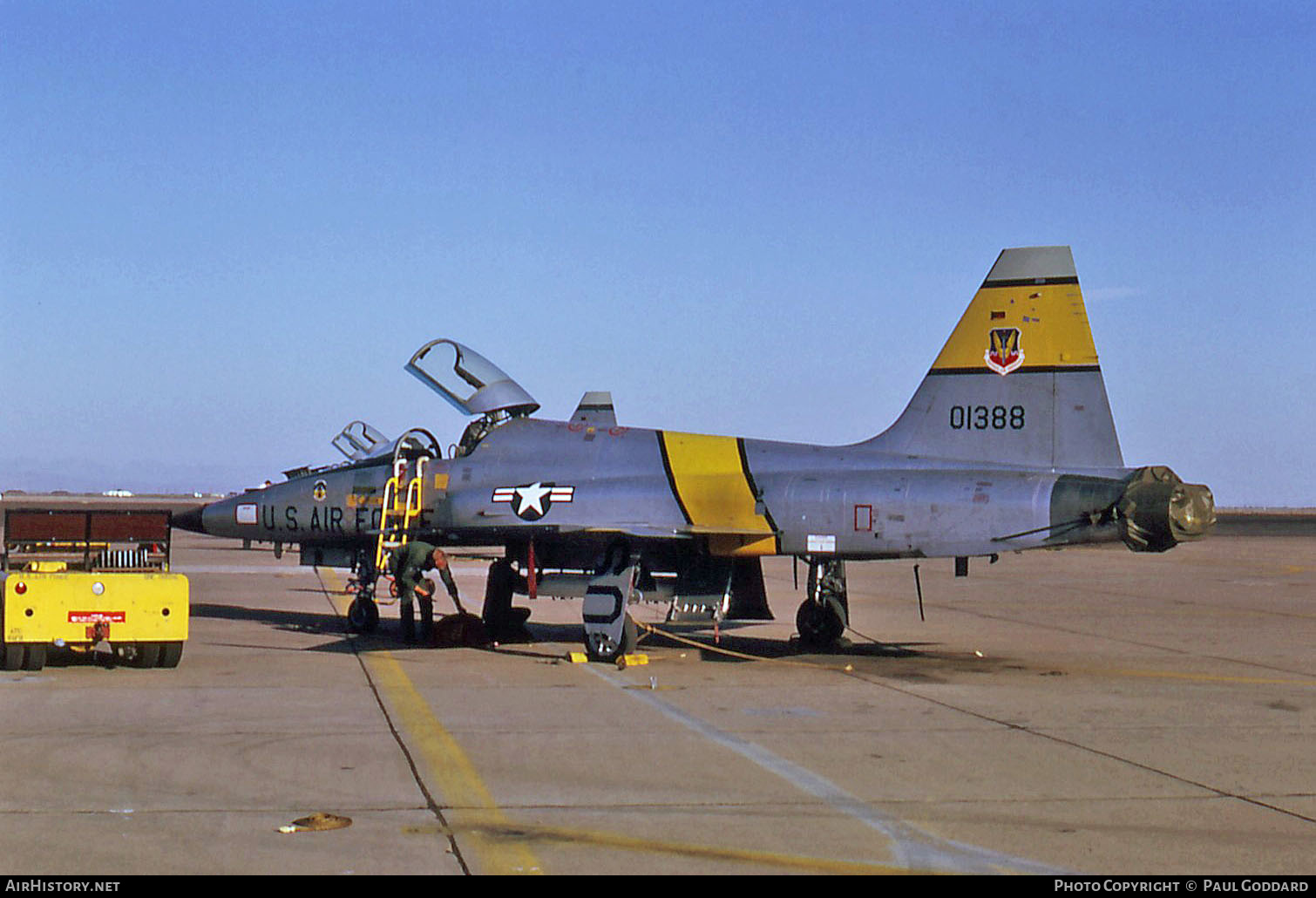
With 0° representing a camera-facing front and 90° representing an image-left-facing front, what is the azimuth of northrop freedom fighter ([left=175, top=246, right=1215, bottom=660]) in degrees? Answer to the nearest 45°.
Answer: approximately 90°
